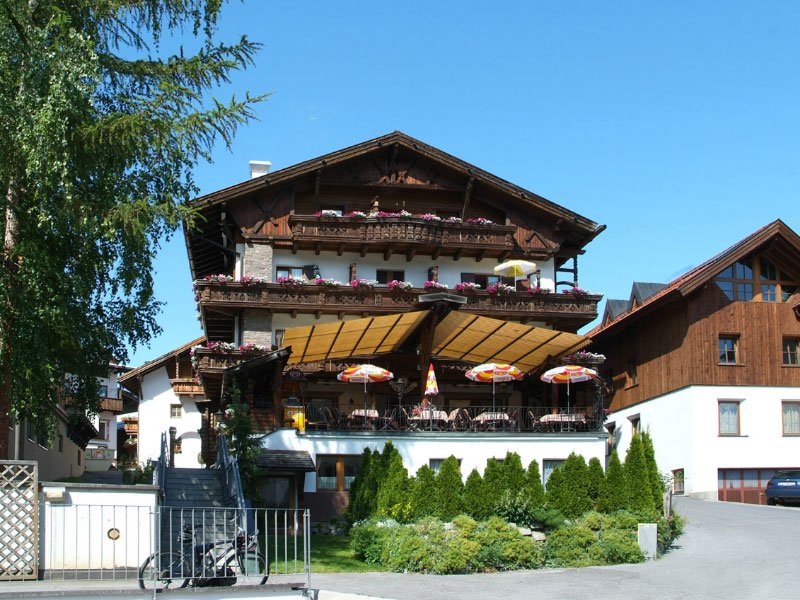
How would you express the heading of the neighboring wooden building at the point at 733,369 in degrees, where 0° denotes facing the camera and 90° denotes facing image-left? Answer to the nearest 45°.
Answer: approximately 0°

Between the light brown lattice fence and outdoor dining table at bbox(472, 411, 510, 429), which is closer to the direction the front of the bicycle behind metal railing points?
the outdoor dining table

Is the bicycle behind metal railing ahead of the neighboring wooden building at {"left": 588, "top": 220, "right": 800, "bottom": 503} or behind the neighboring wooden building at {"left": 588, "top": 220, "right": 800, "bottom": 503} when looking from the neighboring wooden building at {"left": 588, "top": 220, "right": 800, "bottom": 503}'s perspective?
ahead

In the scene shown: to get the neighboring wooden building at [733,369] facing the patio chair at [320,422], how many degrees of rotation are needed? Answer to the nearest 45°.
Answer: approximately 45° to its right

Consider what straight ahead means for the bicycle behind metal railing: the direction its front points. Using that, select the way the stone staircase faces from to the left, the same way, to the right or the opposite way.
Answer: to the right

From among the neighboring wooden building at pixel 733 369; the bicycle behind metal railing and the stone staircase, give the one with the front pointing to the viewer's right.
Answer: the bicycle behind metal railing

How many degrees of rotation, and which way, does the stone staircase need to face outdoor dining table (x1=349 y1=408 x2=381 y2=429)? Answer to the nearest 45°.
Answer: approximately 135° to its left

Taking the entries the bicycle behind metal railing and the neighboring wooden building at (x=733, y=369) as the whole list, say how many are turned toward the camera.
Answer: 1

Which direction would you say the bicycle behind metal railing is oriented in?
to the viewer's right

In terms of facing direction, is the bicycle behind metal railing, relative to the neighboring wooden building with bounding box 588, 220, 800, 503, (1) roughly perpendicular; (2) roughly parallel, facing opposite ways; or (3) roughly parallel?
roughly perpendicular

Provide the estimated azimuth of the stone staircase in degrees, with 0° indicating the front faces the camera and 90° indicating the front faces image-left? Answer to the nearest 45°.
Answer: approximately 0°

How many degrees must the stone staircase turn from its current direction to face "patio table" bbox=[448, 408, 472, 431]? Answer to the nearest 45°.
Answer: approximately 135° to its left

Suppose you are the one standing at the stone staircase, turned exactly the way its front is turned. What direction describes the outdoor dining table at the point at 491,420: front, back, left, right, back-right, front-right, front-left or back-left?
back-left
